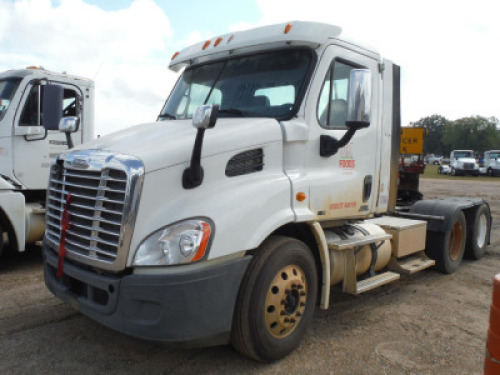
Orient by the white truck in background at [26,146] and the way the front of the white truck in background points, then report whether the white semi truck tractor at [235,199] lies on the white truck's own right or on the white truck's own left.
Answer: on the white truck's own left

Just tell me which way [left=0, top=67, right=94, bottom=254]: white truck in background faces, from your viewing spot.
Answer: facing the viewer and to the left of the viewer

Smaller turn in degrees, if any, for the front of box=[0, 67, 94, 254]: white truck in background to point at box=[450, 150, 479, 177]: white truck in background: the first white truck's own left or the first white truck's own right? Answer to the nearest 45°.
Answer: approximately 180°

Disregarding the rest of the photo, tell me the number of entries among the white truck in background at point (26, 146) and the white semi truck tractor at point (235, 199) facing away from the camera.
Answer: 0

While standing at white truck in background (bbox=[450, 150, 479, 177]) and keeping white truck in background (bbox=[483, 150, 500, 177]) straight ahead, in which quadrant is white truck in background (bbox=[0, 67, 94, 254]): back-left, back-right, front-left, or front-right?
back-right

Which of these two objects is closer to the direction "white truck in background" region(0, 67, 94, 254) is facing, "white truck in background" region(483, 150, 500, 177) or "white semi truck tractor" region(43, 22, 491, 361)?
the white semi truck tractor

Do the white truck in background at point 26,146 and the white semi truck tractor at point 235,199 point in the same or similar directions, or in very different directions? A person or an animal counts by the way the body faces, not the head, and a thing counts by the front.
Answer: same or similar directions

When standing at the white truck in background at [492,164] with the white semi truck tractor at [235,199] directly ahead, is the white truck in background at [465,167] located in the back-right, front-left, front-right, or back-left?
front-right

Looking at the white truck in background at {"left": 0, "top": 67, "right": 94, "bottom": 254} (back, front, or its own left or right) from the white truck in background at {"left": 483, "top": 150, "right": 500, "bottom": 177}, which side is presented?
back

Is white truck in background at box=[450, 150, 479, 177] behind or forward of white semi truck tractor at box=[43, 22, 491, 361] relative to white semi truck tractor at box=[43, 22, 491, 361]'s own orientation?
behind
